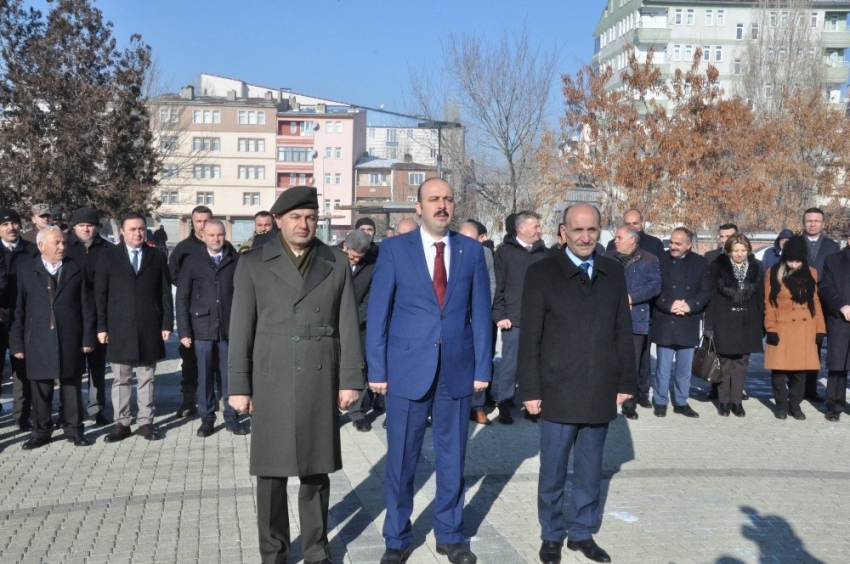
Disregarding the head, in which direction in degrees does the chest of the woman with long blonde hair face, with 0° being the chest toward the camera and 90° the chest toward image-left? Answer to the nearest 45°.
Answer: approximately 0°

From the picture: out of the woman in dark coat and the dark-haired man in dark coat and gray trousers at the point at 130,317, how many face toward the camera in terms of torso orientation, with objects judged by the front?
2

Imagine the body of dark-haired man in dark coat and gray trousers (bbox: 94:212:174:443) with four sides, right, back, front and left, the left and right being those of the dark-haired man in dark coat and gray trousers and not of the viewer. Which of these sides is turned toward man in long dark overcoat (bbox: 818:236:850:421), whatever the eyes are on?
left

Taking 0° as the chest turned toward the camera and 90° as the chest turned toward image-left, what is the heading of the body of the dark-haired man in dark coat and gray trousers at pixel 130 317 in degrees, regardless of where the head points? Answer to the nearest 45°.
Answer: approximately 0°

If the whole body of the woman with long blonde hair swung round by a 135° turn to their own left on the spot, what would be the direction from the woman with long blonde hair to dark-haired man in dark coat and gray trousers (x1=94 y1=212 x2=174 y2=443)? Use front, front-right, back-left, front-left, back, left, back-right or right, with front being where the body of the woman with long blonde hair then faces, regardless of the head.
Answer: back
